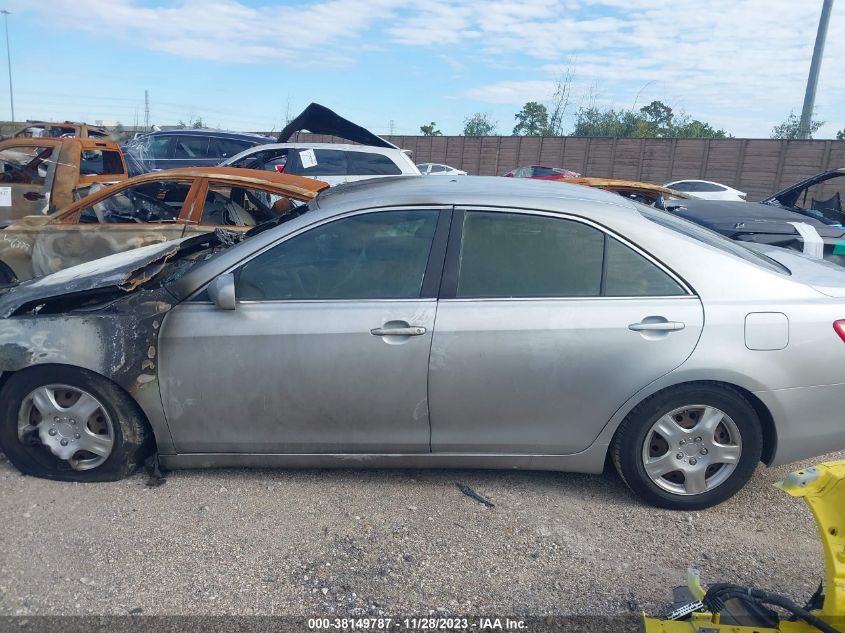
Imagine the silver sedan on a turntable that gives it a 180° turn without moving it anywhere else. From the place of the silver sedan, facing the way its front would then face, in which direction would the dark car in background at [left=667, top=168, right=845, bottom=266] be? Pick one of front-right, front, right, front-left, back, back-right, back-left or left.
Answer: front-left

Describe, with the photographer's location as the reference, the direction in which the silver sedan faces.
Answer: facing to the left of the viewer

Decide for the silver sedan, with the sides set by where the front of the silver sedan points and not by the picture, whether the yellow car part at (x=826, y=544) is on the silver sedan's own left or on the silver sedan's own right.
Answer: on the silver sedan's own left

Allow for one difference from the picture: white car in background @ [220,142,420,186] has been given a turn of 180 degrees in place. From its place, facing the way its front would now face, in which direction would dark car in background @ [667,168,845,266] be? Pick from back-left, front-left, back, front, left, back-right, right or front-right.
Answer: front-right

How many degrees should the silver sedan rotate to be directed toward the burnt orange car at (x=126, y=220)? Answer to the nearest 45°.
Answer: approximately 45° to its right

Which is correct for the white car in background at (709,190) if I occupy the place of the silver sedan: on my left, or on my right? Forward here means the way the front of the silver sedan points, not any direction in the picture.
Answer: on my right

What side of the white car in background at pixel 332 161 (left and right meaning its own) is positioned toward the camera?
left

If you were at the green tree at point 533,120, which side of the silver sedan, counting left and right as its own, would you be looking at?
right
